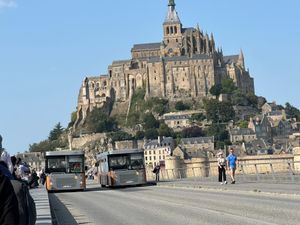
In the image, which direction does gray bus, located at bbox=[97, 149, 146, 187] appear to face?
toward the camera

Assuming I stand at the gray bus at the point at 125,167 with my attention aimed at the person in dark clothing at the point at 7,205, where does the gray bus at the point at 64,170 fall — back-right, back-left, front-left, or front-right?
front-right

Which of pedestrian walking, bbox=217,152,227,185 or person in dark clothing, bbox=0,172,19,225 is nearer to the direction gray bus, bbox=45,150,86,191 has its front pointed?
the person in dark clothing

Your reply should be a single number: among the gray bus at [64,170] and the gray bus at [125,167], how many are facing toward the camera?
2

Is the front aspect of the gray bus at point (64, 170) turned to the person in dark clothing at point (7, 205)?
yes

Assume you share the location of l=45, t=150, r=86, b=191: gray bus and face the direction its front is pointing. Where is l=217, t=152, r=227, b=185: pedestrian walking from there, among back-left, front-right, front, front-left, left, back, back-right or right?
front-left

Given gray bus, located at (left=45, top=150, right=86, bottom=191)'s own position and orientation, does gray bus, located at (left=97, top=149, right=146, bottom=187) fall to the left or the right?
on its left

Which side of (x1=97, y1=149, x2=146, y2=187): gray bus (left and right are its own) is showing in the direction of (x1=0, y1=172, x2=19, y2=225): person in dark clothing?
front
